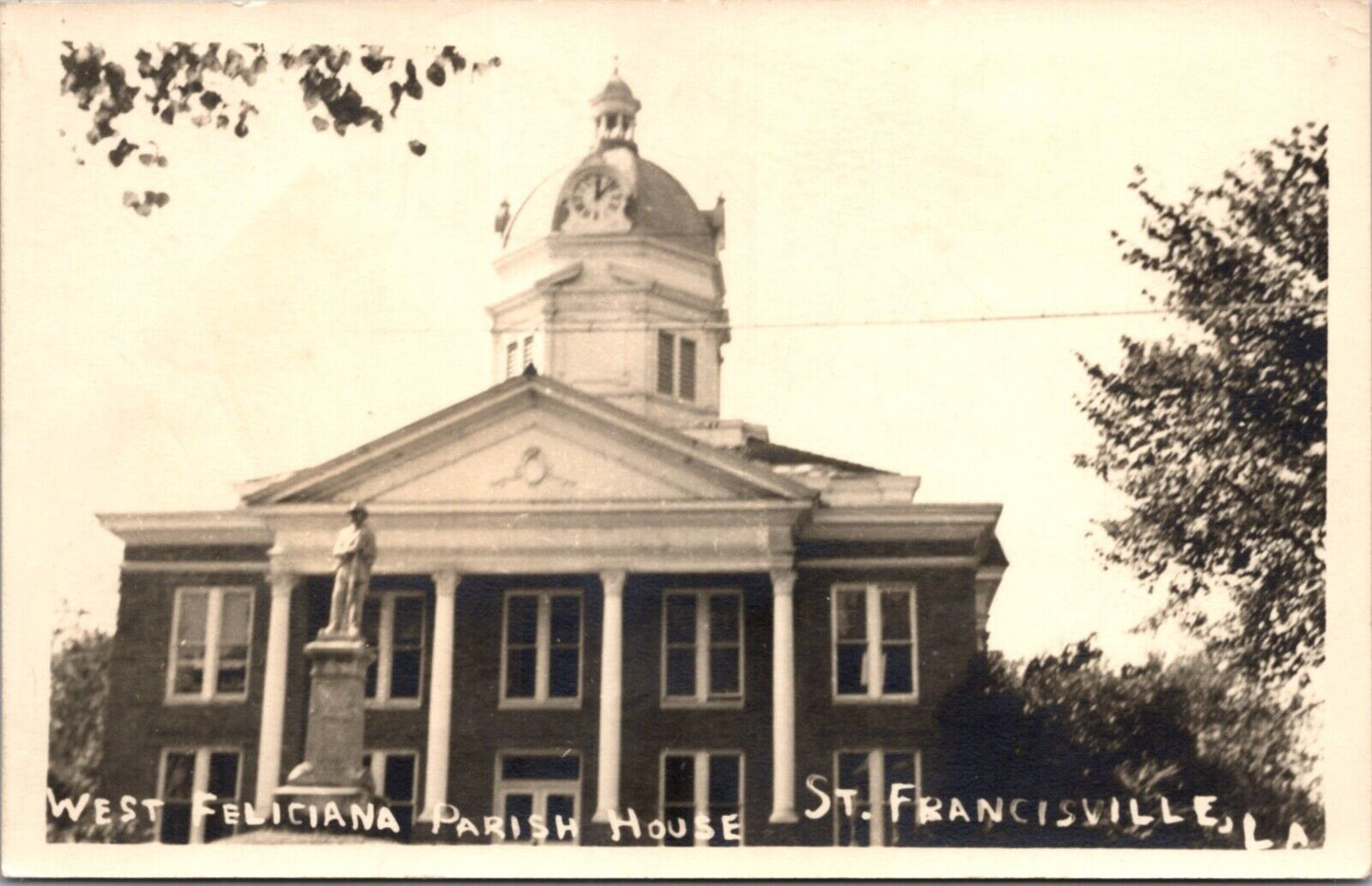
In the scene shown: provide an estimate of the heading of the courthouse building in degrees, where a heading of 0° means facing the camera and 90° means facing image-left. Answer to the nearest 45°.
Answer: approximately 0°
